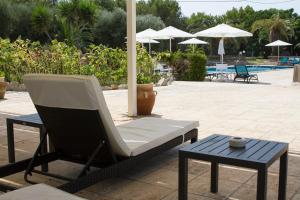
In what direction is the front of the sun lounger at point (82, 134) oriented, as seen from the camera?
facing away from the viewer and to the right of the viewer

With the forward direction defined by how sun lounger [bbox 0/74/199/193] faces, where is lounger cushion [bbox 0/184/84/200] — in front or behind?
behind

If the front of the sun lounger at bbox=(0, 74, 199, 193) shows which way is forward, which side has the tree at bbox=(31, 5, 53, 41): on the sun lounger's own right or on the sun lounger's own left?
on the sun lounger's own left

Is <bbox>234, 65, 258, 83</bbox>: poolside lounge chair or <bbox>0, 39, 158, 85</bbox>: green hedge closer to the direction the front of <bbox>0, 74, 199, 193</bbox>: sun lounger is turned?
the poolside lounge chair

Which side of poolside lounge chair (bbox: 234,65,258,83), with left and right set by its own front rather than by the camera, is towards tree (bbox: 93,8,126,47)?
back

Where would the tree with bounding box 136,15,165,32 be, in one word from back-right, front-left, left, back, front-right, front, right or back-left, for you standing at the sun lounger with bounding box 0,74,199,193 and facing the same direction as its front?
front-left

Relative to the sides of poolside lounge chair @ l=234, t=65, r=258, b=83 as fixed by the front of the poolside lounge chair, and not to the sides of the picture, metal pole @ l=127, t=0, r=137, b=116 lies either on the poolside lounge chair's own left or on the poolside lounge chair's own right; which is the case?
on the poolside lounge chair's own right

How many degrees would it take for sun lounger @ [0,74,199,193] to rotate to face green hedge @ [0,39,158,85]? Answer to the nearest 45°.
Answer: approximately 45° to its left

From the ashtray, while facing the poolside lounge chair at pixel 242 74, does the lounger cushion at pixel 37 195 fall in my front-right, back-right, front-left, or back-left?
back-left

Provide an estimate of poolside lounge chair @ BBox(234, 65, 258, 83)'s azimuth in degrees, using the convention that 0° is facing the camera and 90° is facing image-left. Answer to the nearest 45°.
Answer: approximately 315°
